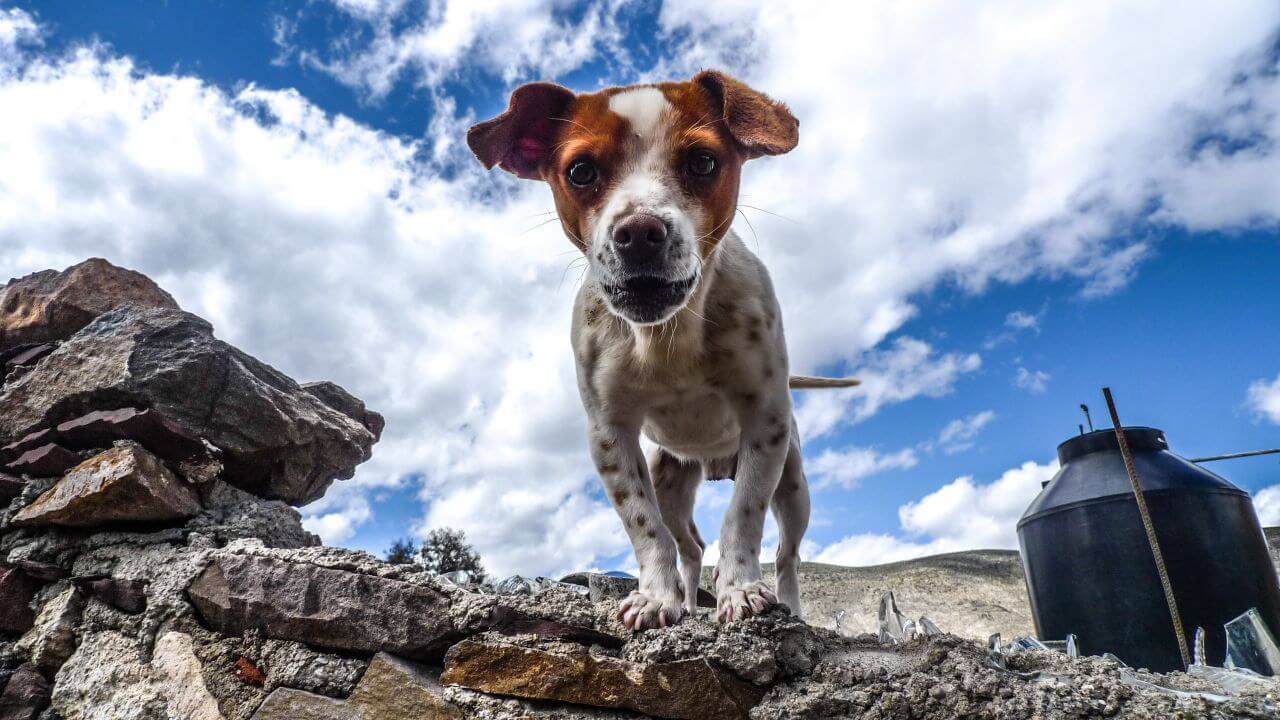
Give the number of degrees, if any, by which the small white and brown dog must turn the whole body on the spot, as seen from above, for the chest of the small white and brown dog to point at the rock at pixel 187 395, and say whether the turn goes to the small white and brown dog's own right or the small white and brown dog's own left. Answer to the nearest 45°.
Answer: approximately 90° to the small white and brown dog's own right

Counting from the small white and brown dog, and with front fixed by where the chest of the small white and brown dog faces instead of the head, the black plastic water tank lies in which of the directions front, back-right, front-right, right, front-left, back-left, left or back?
back-left

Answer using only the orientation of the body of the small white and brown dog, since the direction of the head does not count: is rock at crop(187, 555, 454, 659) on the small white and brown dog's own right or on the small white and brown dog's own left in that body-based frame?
on the small white and brown dog's own right

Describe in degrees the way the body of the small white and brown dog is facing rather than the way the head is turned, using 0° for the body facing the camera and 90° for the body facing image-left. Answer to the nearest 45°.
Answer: approximately 0°

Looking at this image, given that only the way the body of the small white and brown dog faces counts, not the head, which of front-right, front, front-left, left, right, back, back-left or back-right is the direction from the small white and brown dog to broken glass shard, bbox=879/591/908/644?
back-left

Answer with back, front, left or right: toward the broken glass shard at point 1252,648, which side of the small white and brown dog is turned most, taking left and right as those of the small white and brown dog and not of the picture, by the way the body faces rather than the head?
left

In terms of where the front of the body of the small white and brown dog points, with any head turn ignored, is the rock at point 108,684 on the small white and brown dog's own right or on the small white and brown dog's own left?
on the small white and brown dog's own right
